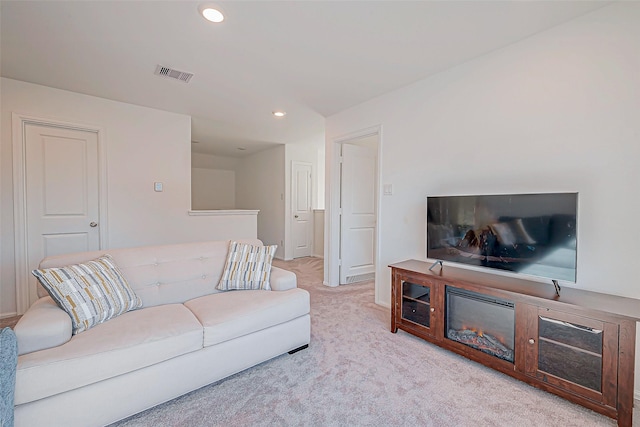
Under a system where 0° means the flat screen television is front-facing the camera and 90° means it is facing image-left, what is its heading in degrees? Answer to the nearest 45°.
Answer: approximately 45°

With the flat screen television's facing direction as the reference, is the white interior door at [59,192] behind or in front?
in front

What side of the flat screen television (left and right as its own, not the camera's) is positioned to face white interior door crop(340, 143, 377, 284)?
right

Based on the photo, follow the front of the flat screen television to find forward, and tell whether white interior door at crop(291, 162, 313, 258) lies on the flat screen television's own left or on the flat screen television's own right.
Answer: on the flat screen television's own right

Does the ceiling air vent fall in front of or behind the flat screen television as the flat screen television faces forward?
in front

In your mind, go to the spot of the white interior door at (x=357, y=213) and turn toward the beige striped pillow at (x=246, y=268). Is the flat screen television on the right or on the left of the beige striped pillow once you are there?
left

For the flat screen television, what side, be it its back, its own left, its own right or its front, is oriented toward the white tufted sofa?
front

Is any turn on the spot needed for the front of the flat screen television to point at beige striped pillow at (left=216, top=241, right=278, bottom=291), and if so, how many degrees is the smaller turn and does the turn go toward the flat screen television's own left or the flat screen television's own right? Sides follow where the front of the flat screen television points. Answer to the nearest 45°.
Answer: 0° — it already faces it
